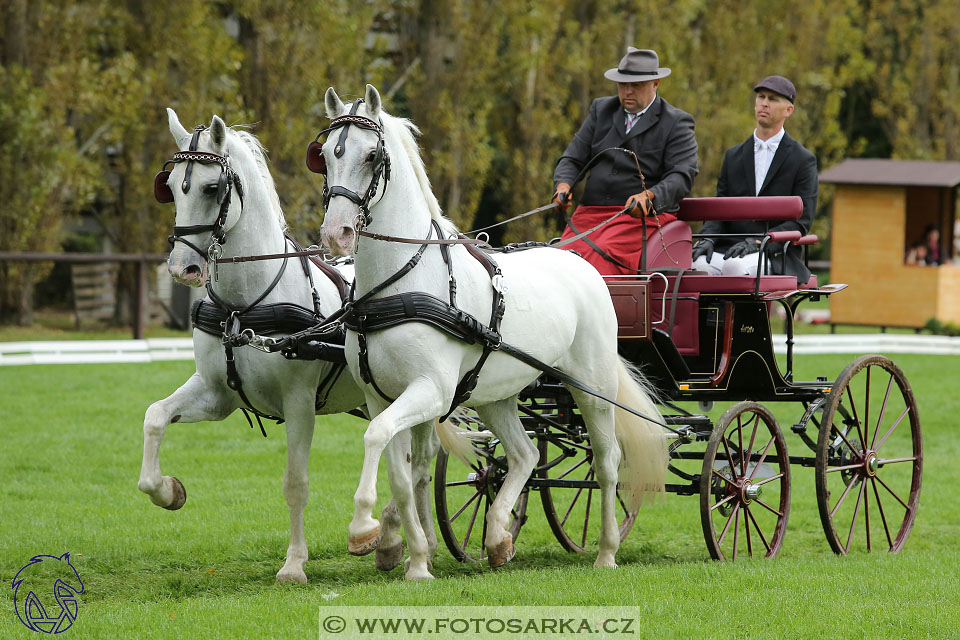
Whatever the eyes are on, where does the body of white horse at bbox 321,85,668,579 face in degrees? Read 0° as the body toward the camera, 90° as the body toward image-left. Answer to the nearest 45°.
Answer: approximately 45°

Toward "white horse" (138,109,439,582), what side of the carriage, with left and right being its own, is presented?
front

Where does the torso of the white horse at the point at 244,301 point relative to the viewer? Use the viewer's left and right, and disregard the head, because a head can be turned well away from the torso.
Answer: facing the viewer and to the left of the viewer

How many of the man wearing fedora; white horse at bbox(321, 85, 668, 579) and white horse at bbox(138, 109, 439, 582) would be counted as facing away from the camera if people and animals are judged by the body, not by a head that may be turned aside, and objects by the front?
0

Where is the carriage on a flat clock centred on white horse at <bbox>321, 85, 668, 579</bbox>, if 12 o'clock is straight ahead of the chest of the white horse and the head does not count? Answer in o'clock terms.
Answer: The carriage is roughly at 6 o'clock from the white horse.

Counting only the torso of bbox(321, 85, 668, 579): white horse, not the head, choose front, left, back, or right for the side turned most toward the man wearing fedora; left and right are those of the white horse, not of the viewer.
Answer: back

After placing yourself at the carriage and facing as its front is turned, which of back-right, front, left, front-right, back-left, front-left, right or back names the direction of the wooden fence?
right

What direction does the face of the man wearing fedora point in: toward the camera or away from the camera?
toward the camera

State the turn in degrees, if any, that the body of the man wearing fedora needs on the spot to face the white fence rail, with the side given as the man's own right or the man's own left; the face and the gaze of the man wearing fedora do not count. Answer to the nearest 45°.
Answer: approximately 90° to the man's own right

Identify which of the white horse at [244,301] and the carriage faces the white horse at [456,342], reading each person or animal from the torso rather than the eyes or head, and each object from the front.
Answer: the carriage

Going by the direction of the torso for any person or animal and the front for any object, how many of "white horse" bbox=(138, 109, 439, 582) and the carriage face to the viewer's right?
0

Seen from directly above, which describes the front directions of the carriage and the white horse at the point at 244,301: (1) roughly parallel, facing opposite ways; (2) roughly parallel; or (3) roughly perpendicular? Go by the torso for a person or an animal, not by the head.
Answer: roughly parallel

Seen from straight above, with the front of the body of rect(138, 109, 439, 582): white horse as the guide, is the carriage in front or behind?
behind

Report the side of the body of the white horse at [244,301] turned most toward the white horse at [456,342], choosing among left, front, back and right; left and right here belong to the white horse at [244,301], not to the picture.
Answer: left

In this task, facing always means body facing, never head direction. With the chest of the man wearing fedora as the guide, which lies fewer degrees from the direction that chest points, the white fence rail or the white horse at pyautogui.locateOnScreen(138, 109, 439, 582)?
the white horse

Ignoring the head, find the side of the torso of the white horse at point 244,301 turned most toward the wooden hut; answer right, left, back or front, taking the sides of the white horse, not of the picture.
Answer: back

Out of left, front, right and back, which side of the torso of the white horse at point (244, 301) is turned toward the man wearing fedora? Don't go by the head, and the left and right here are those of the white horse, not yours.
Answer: back
